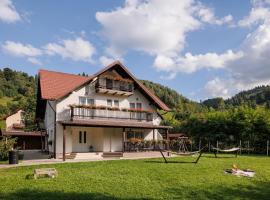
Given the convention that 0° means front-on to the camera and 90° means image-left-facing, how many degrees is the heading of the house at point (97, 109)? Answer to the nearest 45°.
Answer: approximately 315°
